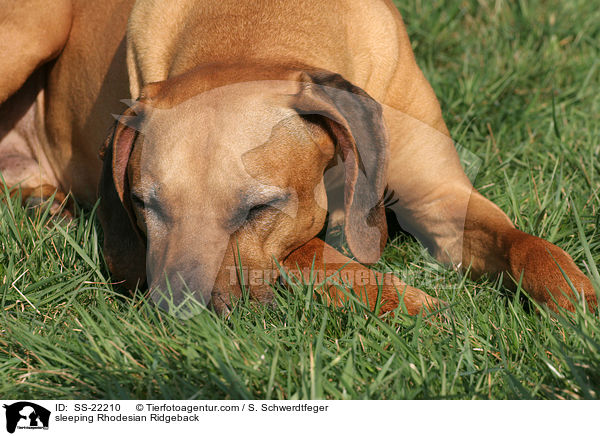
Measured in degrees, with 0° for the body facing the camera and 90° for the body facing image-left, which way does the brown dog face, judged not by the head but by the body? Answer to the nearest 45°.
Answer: approximately 315°
